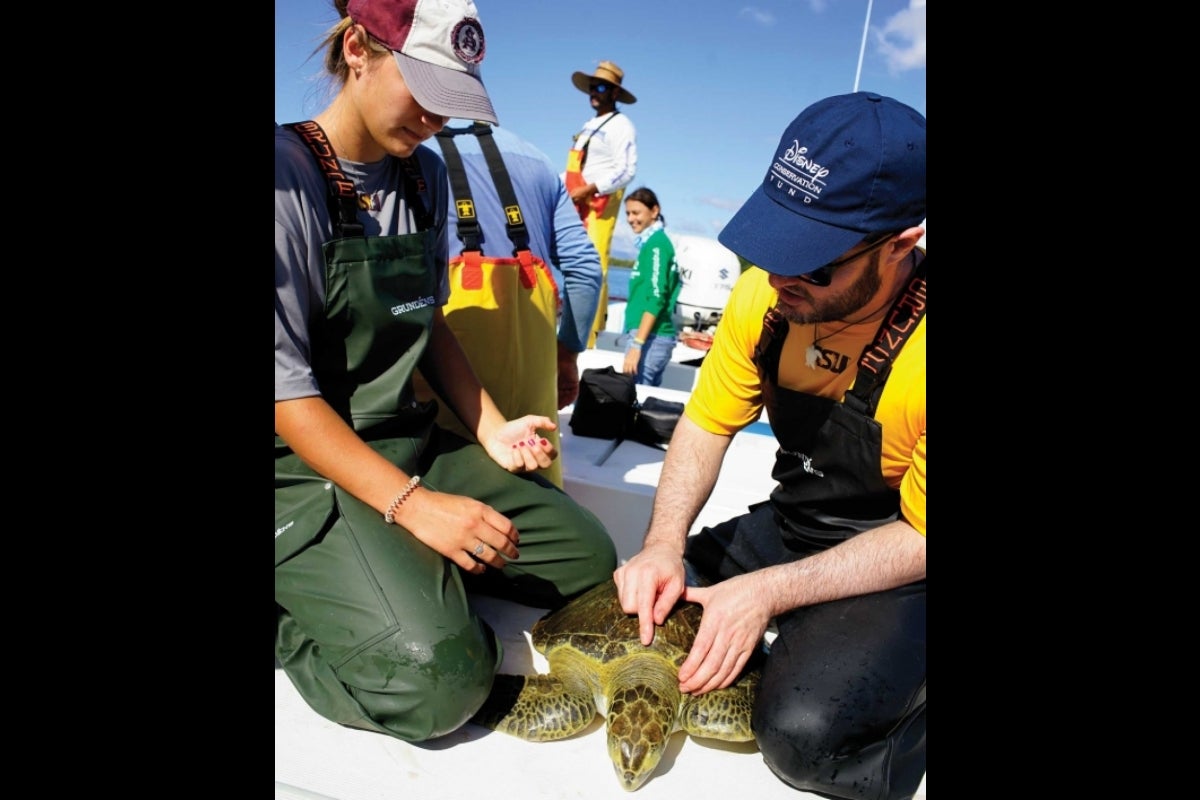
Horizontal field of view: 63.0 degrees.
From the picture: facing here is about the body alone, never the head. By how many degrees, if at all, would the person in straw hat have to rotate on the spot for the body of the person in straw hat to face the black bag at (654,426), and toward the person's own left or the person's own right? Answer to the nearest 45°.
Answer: approximately 45° to the person's own left

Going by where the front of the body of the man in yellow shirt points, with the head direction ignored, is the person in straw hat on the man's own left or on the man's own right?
on the man's own right

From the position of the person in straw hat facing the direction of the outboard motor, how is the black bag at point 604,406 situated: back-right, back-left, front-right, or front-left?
back-right

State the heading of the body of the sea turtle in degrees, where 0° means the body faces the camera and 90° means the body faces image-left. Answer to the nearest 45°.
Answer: approximately 0°

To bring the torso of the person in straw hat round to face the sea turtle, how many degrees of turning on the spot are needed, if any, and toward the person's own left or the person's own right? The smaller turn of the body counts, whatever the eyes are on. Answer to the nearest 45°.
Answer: approximately 45° to the person's own left

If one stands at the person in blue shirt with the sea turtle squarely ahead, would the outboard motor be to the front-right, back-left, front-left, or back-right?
back-left

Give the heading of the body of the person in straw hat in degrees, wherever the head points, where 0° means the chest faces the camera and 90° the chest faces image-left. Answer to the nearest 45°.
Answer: approximately 45°
